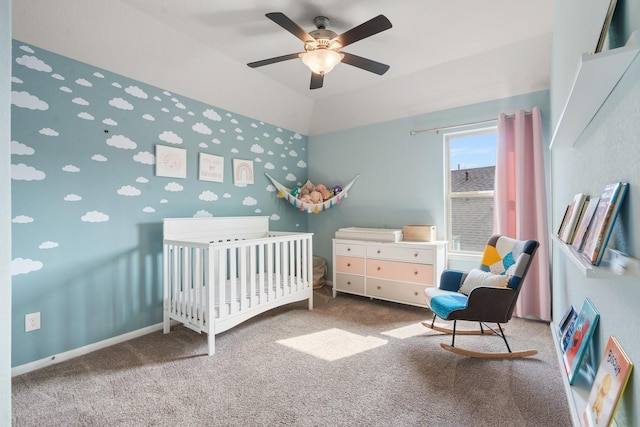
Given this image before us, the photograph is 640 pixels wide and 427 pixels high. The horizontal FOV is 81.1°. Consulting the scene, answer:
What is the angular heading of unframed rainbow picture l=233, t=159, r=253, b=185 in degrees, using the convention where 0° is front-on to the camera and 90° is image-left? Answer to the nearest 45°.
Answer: approximately 315°

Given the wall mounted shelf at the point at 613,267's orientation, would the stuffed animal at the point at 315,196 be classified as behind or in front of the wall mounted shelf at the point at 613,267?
in front

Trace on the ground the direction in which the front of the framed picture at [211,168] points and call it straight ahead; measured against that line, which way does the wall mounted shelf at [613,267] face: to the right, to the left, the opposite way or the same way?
the opposite way

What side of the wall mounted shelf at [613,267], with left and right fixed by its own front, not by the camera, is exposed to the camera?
left

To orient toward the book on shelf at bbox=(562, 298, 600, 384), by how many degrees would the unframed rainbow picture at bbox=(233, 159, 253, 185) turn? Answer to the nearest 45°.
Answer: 0° — it already faces it

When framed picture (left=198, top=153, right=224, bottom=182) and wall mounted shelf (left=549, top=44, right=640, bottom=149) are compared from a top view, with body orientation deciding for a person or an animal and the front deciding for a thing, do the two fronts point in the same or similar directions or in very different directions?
very different directions

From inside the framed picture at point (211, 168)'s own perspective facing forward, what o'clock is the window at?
The window is roughly at 11 o'clock from the framed picture.

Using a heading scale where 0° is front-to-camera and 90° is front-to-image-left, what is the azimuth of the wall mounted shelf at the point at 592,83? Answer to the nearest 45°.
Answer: approximately 90°

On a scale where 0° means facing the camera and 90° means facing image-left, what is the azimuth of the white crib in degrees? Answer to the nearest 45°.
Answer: approximately 315°

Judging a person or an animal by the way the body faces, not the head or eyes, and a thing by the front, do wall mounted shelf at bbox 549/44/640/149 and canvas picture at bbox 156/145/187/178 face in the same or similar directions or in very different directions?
very different directions

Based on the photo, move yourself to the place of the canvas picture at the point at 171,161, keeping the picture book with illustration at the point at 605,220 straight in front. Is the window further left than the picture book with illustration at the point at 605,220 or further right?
left
